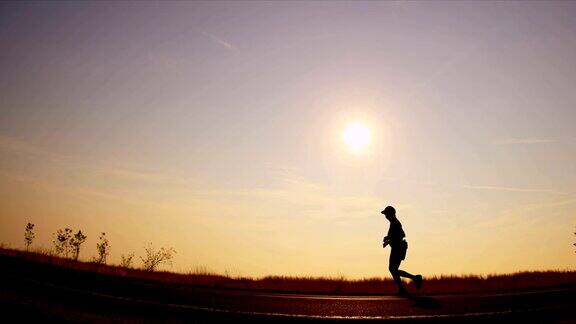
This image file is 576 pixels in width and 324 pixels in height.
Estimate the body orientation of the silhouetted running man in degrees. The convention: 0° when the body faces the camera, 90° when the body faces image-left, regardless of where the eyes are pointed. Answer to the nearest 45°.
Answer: approximately 90°
